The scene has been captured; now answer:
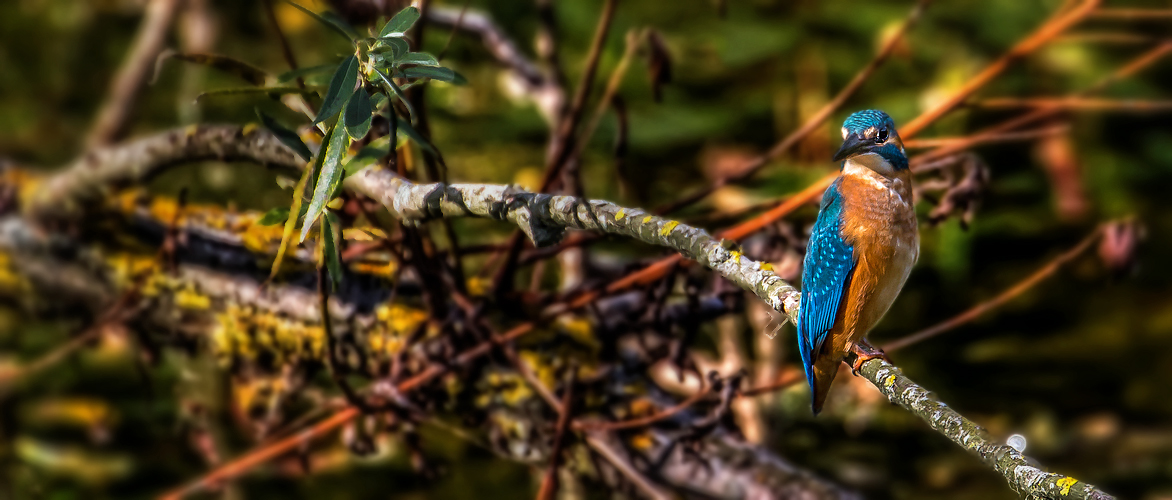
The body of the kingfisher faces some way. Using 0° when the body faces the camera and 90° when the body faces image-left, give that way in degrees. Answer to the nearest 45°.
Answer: approximately 315°

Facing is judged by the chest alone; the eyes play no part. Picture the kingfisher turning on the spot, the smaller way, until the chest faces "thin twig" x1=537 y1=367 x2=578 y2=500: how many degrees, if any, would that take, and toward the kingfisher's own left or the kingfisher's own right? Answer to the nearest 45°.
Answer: approximately 180°

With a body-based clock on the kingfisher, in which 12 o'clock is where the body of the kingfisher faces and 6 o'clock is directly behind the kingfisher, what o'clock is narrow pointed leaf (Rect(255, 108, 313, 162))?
The narrow pointed leaf is roughly at 4 o'clock from the kingfisher.

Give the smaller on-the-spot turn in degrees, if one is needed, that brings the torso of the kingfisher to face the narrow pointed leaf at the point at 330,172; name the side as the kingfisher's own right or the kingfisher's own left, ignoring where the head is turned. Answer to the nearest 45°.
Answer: approximately 90° to the kingfisher's own right

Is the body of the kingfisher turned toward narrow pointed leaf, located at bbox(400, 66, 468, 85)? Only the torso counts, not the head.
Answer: no

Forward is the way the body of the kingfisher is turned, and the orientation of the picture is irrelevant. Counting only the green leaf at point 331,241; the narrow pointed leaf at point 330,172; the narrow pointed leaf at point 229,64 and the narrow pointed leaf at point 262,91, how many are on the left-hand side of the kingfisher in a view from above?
0

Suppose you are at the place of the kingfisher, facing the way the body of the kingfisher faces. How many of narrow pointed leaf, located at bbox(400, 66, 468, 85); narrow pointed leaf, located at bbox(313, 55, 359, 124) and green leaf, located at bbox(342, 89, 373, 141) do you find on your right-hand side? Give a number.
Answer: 3

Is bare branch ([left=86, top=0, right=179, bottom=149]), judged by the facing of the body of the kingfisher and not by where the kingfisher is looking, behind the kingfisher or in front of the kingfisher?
behind

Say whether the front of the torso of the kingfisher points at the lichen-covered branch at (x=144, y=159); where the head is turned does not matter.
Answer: no

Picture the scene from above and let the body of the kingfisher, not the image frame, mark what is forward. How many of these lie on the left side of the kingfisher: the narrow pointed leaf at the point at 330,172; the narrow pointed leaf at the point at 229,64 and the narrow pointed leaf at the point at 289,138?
0

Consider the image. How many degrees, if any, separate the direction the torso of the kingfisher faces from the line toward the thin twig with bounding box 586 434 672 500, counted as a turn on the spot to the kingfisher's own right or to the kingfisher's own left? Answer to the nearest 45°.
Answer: approximately 180°

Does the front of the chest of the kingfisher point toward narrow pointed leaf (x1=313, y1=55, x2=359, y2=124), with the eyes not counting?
no

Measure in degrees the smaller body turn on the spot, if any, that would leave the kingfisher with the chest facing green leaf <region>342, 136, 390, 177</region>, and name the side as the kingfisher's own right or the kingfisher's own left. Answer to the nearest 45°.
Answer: approximately 135° to the kingfisher's own right

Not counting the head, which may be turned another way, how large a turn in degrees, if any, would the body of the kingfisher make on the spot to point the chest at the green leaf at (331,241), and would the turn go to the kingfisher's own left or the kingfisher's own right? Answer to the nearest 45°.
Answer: approximately 135° to the kingfisher's own right
